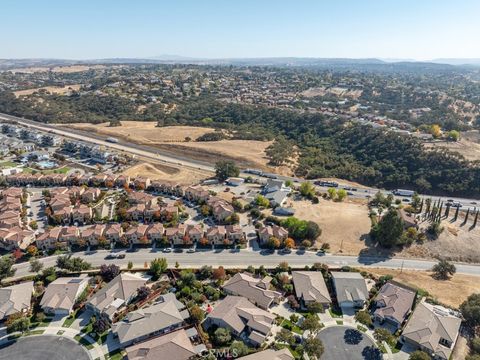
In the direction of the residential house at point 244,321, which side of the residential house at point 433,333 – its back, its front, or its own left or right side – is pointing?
front

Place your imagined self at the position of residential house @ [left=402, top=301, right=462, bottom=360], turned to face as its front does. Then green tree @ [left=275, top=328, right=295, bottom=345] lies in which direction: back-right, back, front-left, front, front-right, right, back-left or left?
front

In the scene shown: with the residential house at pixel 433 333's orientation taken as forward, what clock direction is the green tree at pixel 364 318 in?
The green tree is roughly at 1 o'clock from the residential house.

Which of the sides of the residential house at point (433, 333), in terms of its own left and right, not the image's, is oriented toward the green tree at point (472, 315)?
back

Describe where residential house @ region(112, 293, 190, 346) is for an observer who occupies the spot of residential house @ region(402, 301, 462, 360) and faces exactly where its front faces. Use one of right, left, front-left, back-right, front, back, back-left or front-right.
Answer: front

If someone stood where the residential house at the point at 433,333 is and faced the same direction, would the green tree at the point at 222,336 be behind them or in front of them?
in front

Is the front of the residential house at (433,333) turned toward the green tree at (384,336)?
yes

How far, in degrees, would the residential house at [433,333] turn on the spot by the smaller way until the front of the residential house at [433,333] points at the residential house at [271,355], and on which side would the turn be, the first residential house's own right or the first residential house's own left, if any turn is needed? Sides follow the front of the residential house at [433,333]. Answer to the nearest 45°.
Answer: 0° — it already faces it

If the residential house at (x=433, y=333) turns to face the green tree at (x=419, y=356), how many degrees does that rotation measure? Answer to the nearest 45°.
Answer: approximately 45° to its left

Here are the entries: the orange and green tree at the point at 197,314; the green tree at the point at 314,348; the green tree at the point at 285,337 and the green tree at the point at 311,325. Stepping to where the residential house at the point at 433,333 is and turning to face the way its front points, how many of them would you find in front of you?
4

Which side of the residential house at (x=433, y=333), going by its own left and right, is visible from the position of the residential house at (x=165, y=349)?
front

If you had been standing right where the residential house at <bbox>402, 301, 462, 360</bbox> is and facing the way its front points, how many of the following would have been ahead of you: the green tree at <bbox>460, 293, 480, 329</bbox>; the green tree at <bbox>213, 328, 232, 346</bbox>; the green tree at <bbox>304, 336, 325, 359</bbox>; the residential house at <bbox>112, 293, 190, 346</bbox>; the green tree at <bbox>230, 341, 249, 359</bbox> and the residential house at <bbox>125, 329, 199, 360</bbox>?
5
